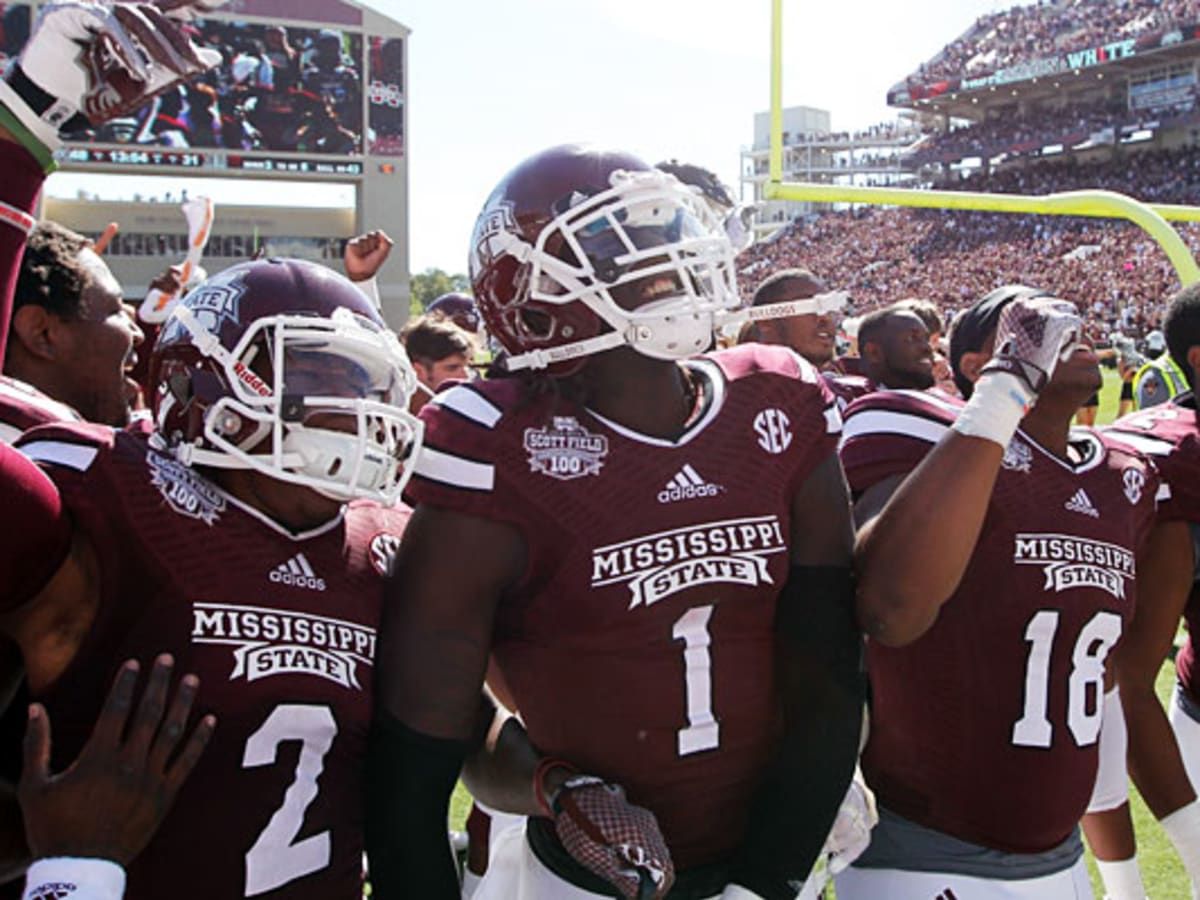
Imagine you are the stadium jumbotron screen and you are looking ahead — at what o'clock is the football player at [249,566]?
The football player is roughly at 12 o'clock from the stadium jumbotron screen.

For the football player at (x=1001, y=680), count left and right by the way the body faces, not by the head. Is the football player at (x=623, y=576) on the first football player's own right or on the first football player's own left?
on the first football player's own right

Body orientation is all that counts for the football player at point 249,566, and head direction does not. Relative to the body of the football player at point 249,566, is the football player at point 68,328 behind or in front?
behind

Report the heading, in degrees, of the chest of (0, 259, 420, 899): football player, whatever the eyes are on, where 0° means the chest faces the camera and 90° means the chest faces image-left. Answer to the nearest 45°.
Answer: approximately 315°

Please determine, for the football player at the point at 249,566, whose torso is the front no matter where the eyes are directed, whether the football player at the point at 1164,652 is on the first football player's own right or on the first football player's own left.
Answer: on the first football player's own left

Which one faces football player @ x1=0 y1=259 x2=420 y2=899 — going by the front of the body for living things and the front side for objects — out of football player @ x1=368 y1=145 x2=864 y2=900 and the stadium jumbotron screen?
the stadium jumbotron screen

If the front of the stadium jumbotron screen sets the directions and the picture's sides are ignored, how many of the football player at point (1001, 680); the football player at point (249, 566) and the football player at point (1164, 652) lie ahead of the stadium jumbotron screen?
3

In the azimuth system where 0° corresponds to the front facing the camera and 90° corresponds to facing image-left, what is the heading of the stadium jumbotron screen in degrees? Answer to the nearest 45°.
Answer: approximately 0°

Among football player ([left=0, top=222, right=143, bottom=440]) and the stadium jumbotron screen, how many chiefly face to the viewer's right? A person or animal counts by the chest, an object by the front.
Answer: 1

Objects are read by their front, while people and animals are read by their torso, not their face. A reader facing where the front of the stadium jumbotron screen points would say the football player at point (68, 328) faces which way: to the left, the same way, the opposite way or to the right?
to the left

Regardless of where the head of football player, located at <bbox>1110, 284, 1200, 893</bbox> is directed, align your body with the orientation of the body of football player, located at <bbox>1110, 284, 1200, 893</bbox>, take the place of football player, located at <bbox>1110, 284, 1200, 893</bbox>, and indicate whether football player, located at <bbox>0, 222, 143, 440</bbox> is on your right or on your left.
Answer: on your right

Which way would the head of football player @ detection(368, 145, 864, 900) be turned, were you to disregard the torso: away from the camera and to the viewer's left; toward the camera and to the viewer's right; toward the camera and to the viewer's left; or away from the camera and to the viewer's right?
toward the camera and to the viewer's right

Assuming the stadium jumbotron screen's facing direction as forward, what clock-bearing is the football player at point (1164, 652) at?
The football player is roughly at 12 o'clock from the stadium jumbotron screen.

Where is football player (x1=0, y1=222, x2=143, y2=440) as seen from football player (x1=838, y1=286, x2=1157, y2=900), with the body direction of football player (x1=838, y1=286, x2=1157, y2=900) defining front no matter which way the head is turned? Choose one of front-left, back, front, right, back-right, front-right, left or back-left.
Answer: back-right

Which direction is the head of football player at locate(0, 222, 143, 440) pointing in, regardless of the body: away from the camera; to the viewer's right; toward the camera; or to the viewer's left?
to the viewer's right
